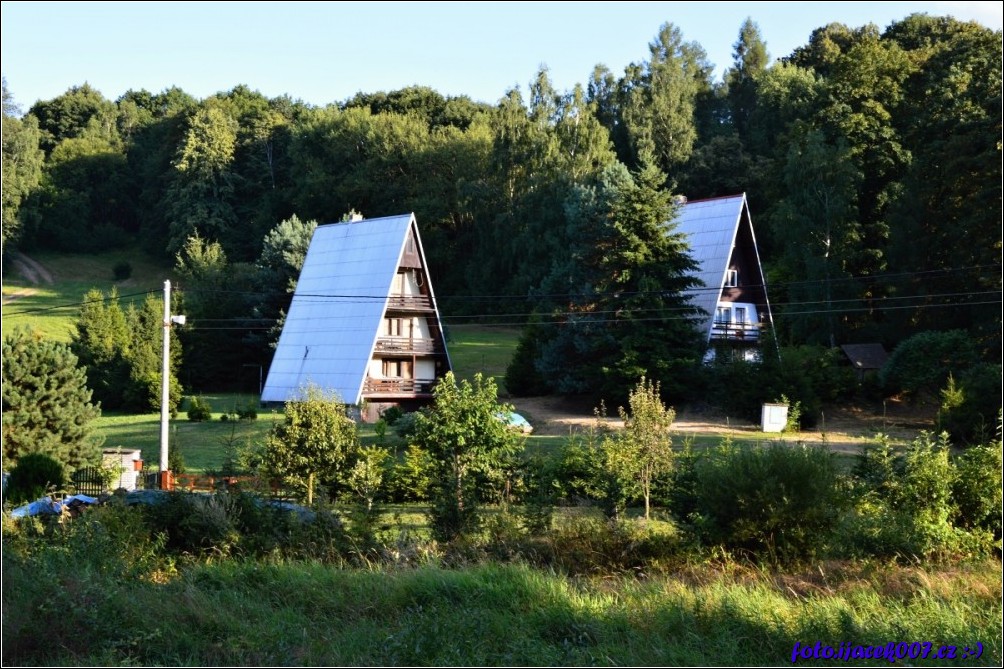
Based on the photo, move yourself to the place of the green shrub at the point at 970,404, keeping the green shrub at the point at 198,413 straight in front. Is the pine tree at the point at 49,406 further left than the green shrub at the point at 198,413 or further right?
left

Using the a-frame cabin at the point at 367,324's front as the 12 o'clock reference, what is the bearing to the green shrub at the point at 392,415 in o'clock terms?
The green shrub is roughly at 1 o'clock from the a-frame cabin.

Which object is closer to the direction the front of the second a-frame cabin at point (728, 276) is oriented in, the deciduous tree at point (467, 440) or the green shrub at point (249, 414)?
the deciduous tree

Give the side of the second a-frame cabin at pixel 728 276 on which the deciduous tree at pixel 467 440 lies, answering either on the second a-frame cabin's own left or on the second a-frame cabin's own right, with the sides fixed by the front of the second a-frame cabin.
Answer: on the second a-frame cabin's own right

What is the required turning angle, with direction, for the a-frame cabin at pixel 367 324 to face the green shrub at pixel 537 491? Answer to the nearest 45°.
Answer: approximately 45° to its right

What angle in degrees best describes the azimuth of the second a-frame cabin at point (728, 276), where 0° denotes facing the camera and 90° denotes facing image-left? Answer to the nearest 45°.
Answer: approximately 315°

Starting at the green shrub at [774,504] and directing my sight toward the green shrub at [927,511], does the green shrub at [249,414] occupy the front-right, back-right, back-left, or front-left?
back-left

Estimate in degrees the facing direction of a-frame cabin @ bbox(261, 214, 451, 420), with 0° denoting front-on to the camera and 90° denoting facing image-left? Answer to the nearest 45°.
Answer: approximately 315°
